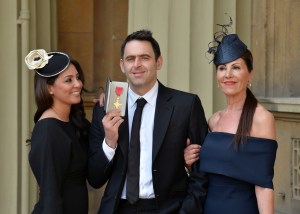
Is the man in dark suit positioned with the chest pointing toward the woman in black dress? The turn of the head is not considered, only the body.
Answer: no

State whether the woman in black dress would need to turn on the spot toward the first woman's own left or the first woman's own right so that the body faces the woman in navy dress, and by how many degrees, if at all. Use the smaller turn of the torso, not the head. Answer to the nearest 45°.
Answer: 0° — they already face them

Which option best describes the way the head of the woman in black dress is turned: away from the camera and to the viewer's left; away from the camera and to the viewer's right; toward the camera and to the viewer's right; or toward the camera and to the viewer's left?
toward the camera and to the viewer's right

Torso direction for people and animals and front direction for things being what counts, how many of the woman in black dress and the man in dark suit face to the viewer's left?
0

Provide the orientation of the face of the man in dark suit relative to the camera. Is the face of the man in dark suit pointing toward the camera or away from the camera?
toward the camera

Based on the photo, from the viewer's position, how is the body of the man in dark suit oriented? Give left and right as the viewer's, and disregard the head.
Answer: facing the viewer

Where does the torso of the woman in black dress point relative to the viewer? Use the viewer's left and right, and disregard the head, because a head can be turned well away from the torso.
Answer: facing the viewer and to the right of the viewer

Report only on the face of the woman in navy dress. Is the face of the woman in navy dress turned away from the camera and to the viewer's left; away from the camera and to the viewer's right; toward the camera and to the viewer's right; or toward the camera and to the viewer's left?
toward the camera and to the viewer's left

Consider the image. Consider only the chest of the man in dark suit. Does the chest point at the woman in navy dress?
no
